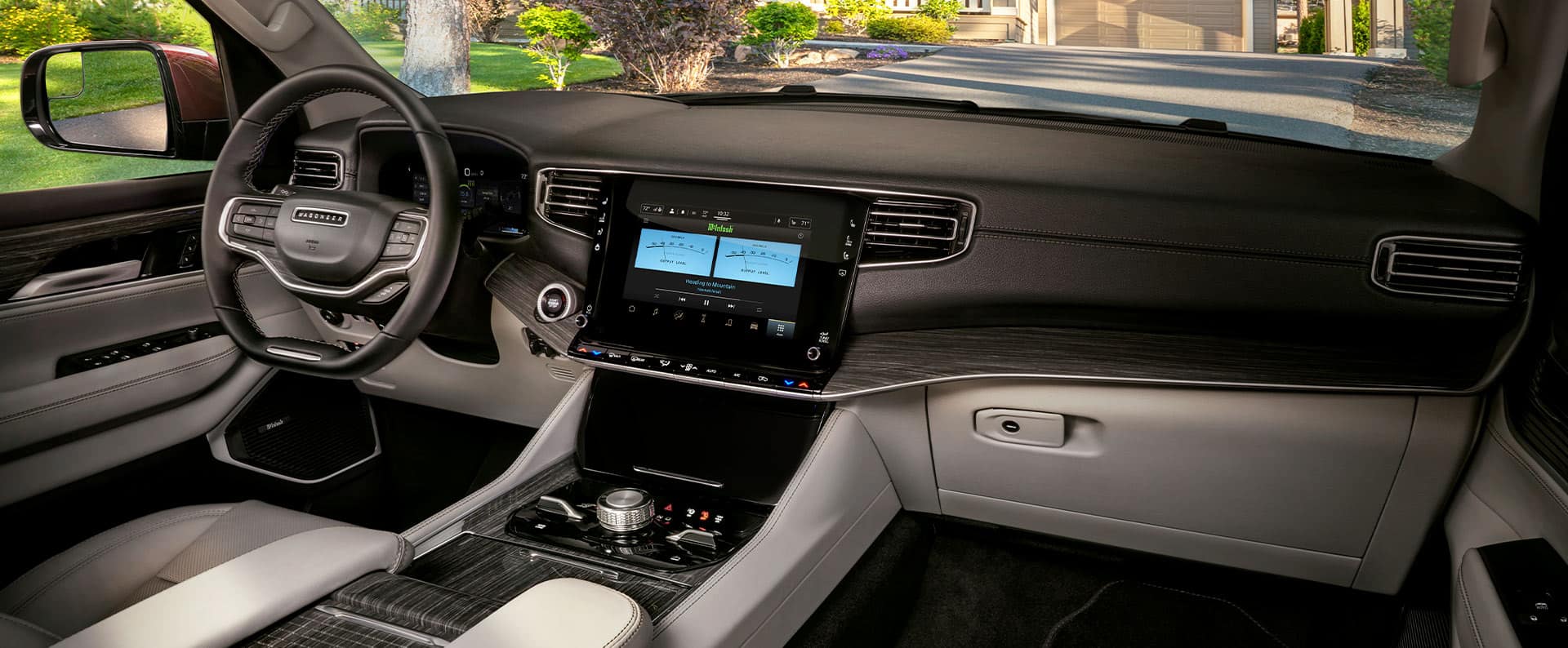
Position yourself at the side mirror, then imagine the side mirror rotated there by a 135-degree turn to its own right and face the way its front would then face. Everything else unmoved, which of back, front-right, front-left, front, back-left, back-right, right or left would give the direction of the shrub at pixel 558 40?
right

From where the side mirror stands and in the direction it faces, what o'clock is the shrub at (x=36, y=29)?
The shrub is roughly at 4 o'clock from the side mirror.

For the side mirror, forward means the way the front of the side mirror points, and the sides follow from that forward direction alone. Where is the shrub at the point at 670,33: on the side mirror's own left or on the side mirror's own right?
on the side mirror's own left

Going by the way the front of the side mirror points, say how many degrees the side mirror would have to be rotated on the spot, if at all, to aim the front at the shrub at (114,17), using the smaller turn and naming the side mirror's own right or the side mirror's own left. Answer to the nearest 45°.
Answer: approximately 135° to the side mirror's own right

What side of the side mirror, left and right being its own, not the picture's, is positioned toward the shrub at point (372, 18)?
back

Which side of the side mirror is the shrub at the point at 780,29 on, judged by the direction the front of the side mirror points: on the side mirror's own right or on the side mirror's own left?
on the side mirror's own left

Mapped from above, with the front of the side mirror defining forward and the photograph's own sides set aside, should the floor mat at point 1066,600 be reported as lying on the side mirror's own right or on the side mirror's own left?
on the side mirror's own left

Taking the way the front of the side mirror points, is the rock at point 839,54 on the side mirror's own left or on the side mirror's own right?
on the side mirror's own left

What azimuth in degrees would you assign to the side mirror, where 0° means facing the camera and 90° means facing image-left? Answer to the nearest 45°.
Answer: approximately 45°

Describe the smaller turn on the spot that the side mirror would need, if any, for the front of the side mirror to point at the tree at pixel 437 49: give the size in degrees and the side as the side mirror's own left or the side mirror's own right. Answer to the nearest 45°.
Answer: approximately 180°
